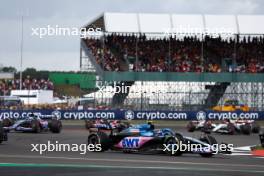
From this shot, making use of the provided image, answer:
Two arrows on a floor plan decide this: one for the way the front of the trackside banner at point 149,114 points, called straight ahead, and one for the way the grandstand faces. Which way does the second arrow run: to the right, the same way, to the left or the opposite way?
the same way

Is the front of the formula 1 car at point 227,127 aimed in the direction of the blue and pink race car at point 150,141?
no

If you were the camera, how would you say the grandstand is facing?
facing the viewer

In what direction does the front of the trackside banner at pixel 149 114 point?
toward the camera

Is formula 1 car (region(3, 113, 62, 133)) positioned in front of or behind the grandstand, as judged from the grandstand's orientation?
in front

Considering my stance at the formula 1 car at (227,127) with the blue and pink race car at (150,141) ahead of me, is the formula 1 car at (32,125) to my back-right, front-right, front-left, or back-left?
front-right

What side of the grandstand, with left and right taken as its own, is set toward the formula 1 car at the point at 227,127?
front

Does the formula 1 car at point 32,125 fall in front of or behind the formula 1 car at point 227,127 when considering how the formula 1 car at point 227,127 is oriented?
in front
